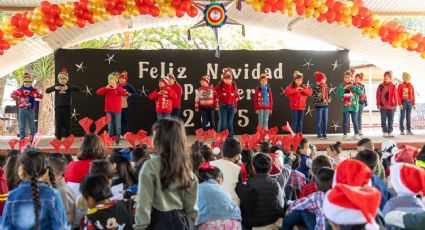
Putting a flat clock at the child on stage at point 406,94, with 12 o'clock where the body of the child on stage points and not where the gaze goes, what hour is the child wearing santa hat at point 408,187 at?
The child wearing santa hat is roughly at 12 o'clock from the child on stage.

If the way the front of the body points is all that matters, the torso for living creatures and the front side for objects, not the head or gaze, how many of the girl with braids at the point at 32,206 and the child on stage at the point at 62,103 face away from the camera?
1

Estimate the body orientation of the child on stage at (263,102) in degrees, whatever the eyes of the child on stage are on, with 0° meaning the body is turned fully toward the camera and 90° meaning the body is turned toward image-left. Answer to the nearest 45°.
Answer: approximately 0°

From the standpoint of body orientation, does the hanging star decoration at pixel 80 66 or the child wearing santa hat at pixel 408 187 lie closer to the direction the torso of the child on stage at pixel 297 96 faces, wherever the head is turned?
the child wearing santa hat

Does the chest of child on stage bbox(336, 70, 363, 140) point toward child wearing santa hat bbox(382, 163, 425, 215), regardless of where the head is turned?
yes

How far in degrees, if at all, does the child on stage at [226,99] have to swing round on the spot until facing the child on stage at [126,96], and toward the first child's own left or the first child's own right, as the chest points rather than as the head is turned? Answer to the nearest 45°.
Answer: approximately 90° to the first child's own right

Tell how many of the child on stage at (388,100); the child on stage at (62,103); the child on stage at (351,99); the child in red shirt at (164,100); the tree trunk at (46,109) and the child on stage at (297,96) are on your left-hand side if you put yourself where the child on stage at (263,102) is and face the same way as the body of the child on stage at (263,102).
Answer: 3

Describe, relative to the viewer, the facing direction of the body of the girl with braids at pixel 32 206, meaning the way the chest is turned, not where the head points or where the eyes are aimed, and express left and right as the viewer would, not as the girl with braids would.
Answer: facing away from the viewer

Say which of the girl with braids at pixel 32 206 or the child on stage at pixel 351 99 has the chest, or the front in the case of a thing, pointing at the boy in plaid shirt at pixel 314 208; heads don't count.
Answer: the child on stage
